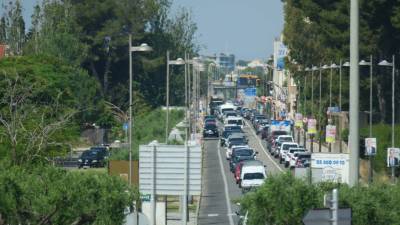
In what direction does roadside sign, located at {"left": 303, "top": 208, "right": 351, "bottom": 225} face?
away from the camera

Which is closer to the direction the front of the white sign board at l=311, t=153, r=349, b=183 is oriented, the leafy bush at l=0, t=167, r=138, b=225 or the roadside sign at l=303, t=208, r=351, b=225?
the roadside sign

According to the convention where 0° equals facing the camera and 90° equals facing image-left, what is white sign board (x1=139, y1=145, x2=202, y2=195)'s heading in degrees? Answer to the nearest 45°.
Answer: approximately 180°

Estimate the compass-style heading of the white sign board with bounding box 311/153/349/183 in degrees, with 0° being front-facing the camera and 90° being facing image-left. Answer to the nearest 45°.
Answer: approximately 0°

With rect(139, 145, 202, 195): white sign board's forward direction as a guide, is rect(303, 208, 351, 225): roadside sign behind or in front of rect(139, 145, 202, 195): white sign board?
behind

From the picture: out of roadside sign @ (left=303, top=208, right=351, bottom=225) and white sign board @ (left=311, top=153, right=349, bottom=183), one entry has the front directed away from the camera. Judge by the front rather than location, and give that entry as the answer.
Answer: the roadside sign

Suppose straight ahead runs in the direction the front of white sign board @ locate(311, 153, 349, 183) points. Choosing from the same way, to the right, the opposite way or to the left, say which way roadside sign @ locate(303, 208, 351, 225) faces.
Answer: the opposite way

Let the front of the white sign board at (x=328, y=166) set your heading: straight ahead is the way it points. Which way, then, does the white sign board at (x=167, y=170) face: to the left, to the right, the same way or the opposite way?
the opposite way

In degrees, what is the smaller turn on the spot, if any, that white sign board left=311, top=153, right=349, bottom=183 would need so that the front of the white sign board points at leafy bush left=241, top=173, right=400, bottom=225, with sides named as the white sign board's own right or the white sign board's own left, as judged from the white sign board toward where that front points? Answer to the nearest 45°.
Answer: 0° — it already faces it
